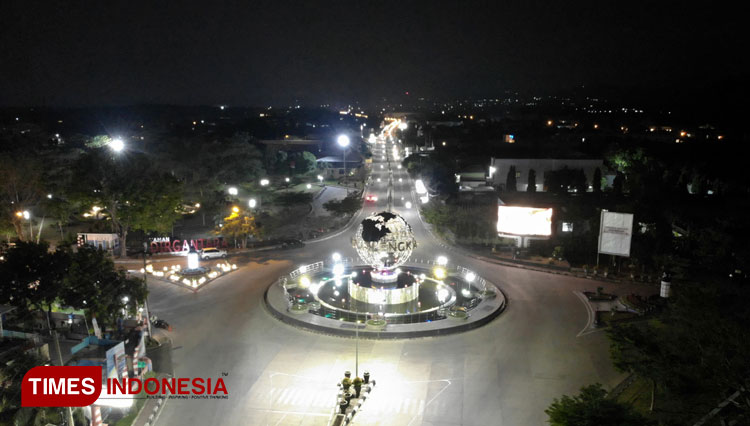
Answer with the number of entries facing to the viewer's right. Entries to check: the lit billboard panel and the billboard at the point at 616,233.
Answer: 0

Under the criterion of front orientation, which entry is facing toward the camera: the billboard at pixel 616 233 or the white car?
the billboard

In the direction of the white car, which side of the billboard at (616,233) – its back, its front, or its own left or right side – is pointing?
right

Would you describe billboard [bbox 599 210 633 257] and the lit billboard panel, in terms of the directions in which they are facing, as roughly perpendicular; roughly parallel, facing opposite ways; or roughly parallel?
roughly parallel

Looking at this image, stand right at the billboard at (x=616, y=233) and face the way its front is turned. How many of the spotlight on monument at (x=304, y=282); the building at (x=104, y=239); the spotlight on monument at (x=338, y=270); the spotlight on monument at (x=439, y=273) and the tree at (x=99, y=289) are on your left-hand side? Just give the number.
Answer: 0

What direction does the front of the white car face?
to the viewer's right

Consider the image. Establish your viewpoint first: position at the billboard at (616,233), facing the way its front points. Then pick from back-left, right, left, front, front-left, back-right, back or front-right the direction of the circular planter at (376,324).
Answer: front-right

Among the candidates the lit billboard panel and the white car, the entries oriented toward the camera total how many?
1

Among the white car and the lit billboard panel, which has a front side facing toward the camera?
the lit billboard panel

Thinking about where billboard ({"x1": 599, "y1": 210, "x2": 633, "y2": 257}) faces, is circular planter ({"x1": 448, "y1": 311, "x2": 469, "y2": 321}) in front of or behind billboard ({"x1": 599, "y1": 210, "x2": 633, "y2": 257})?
in front

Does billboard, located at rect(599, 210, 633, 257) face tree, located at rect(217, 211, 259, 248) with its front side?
no

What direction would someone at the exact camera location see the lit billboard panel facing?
facing the viewer

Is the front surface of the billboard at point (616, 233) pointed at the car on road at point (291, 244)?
no

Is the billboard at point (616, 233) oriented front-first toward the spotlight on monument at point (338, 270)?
no

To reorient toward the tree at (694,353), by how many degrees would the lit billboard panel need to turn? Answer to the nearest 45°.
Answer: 0° — it already faces it

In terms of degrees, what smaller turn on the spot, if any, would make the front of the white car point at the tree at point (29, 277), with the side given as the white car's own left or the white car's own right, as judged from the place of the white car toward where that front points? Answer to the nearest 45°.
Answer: approximately 135° to the white car's own right

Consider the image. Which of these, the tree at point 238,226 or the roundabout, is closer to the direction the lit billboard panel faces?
the roundabout
